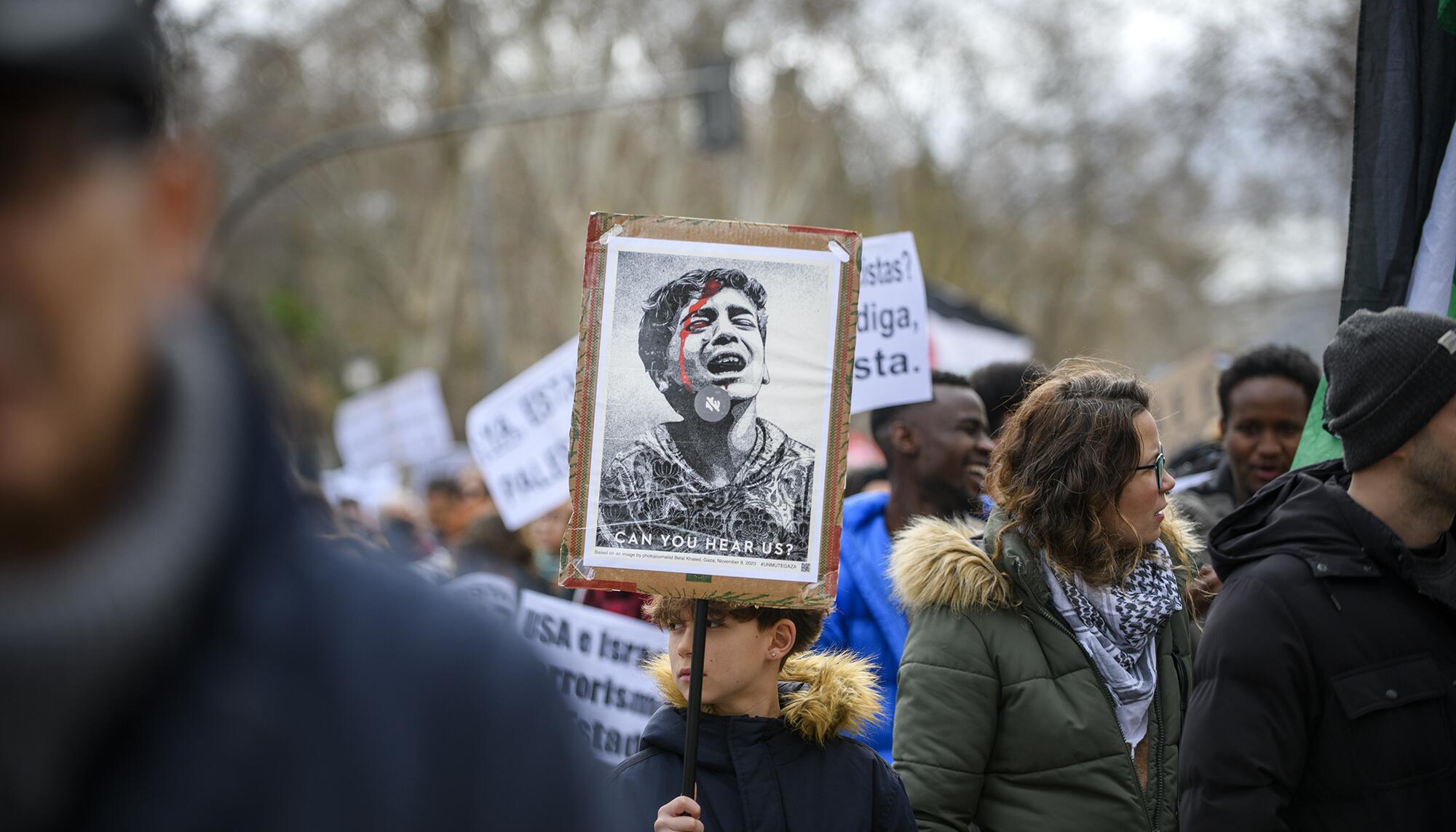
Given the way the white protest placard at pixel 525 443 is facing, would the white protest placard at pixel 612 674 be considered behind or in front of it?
in front

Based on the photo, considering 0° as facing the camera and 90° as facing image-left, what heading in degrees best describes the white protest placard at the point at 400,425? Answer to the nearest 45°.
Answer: approximately 0°

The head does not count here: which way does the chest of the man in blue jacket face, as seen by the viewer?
to the viewer's right

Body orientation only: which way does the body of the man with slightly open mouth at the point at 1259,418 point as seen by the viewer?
toward the camera

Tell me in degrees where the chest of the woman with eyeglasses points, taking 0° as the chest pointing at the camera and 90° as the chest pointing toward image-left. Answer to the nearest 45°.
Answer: approximately 315°

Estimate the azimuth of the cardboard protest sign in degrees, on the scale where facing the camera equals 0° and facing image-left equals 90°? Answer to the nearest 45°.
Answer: approximately 0°

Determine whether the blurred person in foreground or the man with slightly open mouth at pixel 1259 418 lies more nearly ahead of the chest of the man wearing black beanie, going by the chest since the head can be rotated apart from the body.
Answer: the blurred person in foreground

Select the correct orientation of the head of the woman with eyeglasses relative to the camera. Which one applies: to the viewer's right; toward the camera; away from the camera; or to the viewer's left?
to the viewer's right

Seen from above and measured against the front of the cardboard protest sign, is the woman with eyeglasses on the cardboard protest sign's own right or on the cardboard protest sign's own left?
on the cardboard protest sign's own left

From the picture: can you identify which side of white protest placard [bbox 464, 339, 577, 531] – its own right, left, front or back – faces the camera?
front
